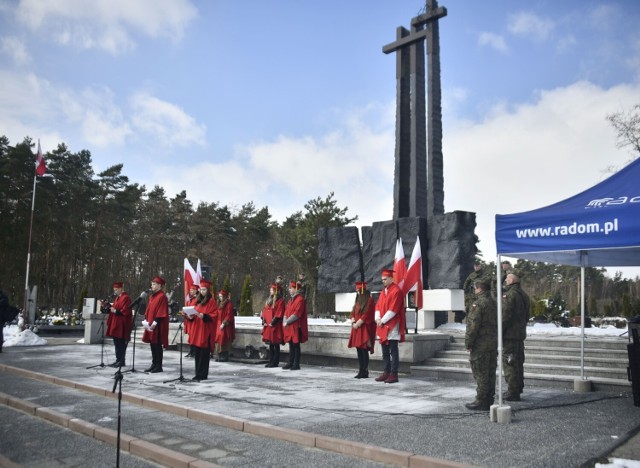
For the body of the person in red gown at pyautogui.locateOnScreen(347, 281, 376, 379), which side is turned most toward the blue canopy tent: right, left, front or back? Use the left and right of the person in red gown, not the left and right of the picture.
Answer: left

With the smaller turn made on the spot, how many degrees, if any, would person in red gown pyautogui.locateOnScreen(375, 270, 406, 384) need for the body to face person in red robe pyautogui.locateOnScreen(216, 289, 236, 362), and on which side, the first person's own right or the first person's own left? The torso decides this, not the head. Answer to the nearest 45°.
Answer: approximately 90° to the first person's own right

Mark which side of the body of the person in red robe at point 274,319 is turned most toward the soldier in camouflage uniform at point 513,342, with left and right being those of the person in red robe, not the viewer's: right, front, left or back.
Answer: left

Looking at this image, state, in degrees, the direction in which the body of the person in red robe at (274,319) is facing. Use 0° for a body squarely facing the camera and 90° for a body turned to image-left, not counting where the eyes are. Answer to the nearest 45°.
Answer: approximately 45°

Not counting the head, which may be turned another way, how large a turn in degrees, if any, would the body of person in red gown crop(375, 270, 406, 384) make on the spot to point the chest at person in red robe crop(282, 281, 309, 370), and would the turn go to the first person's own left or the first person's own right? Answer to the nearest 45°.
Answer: approximately 90° to the first person's own right
